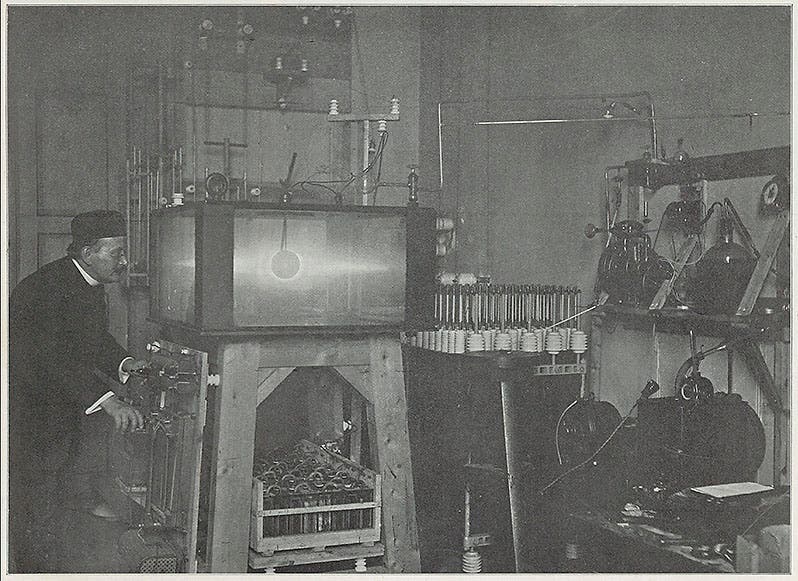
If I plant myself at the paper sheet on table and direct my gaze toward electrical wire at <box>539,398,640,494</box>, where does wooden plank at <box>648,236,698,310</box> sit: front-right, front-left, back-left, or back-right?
front-right

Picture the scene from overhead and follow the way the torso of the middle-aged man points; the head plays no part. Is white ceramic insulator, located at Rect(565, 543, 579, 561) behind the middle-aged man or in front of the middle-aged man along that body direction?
in front

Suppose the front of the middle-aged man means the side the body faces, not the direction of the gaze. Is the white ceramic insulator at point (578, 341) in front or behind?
in front

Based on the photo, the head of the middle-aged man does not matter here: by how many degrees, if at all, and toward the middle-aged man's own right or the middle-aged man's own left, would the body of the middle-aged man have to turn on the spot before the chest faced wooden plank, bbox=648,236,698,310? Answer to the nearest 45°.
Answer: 0° — they already face it

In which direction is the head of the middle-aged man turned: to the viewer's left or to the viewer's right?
to the viewer's right

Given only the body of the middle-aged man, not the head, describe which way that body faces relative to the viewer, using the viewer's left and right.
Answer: facing to the right of the viewer

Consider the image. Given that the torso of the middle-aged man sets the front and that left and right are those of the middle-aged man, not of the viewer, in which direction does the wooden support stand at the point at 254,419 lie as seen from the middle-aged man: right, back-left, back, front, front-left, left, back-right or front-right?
front

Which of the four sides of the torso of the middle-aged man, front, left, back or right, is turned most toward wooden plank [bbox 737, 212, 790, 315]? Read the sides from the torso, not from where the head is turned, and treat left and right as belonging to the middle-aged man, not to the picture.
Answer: front

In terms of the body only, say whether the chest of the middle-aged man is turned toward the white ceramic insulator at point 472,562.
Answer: yes

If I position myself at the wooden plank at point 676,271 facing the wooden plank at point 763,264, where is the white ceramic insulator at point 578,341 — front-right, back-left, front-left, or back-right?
back-right

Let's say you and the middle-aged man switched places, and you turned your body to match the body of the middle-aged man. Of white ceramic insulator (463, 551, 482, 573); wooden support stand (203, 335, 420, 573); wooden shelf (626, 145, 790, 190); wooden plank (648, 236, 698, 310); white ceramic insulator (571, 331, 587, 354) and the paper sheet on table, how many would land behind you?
0

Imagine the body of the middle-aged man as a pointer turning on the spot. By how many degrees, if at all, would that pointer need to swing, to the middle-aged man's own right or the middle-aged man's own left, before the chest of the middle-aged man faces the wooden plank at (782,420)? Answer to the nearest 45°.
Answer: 0° — they already face it

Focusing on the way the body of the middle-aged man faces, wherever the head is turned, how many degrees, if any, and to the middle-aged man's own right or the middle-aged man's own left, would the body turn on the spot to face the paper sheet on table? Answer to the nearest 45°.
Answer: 0° — they already face it

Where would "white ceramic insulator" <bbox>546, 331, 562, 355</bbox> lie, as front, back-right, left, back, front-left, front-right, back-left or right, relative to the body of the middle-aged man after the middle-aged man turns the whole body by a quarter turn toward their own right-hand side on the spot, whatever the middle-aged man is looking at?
left

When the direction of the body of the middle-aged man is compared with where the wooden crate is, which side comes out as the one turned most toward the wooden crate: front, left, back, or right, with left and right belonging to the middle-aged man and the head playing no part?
front
